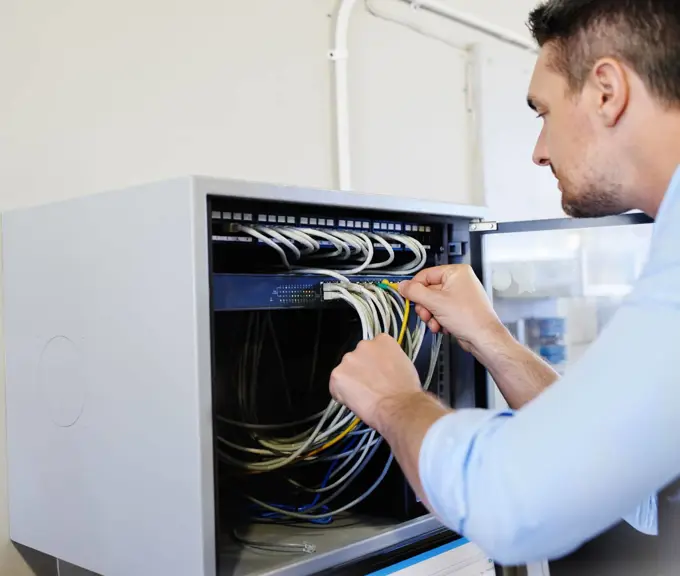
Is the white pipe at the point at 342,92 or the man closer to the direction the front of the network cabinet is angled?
the man

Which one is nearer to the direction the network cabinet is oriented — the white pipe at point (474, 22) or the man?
the man

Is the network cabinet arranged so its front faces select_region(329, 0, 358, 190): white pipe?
no

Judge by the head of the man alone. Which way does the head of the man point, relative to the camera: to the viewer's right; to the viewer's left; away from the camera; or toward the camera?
to the viewer's left

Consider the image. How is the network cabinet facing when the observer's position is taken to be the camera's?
facing the viewer and to the right of the viewer

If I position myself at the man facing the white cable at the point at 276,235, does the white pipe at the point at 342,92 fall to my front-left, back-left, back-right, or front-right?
front-right

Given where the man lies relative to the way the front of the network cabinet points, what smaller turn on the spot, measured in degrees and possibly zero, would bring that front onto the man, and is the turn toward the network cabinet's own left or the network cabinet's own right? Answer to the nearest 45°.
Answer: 0° — it already faces them

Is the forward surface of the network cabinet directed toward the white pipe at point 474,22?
no
